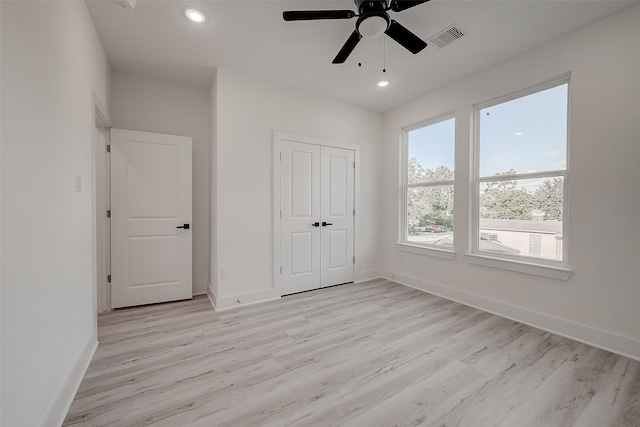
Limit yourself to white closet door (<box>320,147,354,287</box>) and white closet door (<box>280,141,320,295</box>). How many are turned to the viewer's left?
0

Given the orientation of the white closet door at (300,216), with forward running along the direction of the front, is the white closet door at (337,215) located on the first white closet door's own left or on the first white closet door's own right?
on the first white closet door's own left

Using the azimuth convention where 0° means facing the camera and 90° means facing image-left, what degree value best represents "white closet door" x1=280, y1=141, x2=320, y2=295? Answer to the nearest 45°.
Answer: approximately 315°

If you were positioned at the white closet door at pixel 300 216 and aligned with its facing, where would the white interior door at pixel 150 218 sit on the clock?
The white interior door is roughly at 4 o'clock from the white closet door.

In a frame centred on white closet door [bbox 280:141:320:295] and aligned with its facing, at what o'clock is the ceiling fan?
The ceiling fan is roughly at 1 o'clock from the white closet door.

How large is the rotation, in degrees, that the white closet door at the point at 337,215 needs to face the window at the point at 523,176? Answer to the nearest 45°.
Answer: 0° — it already faces it

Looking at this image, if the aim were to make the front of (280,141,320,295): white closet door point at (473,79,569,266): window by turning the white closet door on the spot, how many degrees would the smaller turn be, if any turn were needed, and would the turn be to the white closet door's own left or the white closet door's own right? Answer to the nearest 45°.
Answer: approximately 45° to the white closet door's own left

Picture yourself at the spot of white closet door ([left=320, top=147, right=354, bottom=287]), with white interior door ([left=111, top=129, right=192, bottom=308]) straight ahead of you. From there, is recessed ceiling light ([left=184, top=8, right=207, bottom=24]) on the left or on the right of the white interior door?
left
